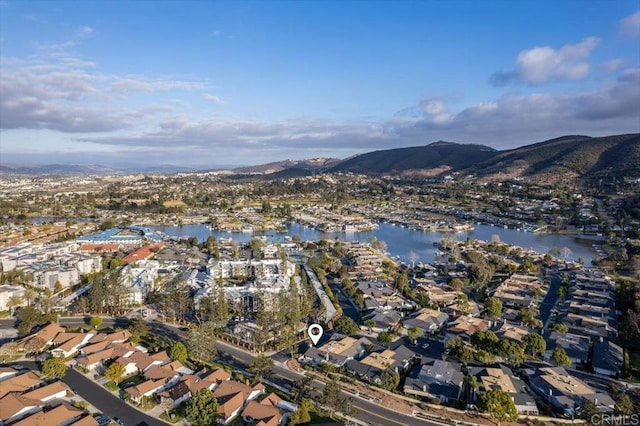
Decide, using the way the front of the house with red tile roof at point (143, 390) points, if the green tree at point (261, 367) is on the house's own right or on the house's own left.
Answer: on the house's own left

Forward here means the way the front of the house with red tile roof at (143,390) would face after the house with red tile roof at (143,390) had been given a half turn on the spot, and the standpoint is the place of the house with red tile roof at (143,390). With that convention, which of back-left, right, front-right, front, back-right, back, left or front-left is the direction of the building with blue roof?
front-left

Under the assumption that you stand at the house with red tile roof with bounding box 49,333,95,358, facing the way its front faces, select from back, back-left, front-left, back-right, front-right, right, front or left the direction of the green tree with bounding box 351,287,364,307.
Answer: back-left

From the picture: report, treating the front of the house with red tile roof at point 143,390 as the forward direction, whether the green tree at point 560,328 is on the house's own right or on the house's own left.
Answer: on the house's own left

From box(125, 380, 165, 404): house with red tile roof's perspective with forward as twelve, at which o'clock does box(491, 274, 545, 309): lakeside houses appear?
The lakeside houses is roughly at 7 o'clock from the house with red tile roof.

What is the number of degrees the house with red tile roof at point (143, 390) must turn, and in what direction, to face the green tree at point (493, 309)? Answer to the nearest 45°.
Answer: approximately 135° to its left

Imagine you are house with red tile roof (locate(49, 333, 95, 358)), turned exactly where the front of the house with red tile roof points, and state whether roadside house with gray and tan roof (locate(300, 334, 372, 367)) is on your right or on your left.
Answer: on your left

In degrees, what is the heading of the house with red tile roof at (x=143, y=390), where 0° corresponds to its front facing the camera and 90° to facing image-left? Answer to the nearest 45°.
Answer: approximately 45°

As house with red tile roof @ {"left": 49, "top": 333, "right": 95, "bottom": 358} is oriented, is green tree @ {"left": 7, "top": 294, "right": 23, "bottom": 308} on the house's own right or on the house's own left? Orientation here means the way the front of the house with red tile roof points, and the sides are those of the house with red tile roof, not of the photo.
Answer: on the house's own right

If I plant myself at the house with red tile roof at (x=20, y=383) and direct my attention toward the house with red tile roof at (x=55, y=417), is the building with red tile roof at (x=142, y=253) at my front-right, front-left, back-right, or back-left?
back-left

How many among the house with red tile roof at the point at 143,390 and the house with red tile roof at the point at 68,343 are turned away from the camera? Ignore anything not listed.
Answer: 0

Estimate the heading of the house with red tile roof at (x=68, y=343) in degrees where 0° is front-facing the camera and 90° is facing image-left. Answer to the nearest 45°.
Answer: approximately 45°

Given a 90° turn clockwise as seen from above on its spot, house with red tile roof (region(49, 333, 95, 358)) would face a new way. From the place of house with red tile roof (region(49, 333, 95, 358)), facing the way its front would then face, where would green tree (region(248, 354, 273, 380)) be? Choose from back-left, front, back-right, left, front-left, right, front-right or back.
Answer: back

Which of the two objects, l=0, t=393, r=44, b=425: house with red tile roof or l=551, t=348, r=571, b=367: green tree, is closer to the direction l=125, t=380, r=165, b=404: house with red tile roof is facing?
the house with red tile roof

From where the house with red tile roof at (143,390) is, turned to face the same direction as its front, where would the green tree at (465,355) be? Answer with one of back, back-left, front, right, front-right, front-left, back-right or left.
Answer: back-left

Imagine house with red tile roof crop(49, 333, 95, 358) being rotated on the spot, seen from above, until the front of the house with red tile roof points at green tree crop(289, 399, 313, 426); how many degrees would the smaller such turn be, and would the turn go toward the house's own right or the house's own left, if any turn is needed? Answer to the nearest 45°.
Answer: approximately 90° to the house's own left
